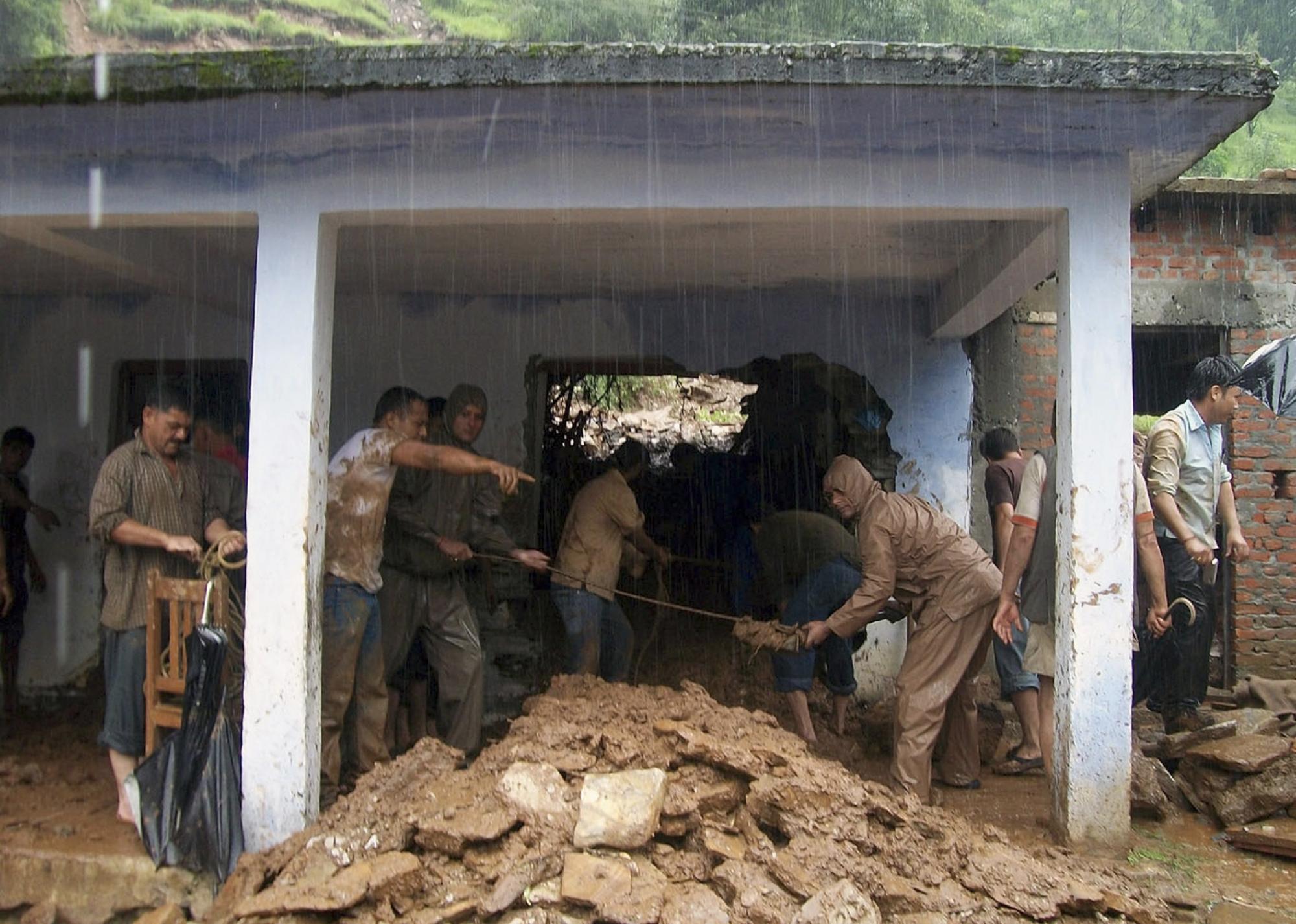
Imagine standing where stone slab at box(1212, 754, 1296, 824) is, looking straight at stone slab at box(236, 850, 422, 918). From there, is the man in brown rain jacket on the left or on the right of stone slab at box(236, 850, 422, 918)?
right

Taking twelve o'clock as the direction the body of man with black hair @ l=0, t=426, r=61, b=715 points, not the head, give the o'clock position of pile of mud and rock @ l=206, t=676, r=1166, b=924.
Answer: The pile of mud and rock is roughly at 2 o'clock from the man with black hair.

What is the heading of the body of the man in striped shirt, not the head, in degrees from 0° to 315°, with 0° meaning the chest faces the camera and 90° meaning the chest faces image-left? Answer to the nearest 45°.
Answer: approximately 315°

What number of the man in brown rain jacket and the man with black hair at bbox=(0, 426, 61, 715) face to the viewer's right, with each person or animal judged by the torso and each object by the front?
1

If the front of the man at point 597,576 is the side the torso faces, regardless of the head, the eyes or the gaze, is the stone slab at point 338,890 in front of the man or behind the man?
behind

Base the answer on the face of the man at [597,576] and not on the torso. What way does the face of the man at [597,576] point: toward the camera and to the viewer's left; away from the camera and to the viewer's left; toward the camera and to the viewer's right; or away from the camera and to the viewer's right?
away from the camera and to the viewer's right

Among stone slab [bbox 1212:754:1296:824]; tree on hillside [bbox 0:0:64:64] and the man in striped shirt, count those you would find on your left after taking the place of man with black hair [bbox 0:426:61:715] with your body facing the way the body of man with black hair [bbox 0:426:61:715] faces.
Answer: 1

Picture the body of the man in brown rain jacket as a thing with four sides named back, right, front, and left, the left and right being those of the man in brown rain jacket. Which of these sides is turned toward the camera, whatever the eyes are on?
left

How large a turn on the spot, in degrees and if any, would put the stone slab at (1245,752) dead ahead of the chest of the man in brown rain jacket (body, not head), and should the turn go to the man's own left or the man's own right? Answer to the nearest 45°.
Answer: approximately 180°

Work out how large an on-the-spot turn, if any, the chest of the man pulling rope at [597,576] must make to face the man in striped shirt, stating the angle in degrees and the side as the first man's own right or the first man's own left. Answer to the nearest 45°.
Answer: approximately 180°

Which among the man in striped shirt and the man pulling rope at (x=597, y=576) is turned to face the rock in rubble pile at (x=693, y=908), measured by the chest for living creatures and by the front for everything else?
the man in striped shirt

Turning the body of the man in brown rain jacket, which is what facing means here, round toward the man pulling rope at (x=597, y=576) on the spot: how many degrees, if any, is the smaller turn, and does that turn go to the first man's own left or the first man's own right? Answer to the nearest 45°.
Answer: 0° — they already face them

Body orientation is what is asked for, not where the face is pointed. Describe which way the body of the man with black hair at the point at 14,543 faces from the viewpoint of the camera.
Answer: to the viewer's right

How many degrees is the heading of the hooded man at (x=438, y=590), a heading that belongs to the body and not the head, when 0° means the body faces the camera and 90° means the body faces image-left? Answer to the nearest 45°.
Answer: approximately 315°
